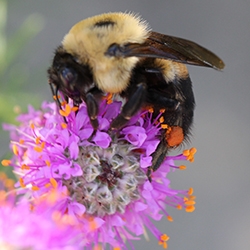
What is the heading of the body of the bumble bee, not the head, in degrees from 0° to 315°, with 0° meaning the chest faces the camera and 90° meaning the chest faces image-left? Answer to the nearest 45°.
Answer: approximately 90°
